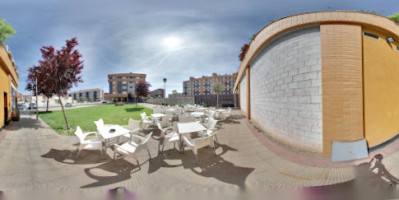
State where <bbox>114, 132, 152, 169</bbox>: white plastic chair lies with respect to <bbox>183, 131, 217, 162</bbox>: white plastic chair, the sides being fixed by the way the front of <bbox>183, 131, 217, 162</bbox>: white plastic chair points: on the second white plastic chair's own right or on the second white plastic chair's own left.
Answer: on the second white plastic chair's own left

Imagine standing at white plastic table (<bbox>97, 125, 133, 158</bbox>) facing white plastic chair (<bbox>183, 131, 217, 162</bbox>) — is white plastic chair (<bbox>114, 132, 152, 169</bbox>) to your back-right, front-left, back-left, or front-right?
front-right

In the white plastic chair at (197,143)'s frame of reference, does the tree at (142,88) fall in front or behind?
in front

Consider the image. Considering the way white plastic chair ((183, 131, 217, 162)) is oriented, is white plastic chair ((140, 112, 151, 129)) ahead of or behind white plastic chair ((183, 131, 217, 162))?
ahead

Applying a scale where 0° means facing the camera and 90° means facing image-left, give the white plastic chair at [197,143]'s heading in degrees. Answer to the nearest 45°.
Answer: approximately 135°
